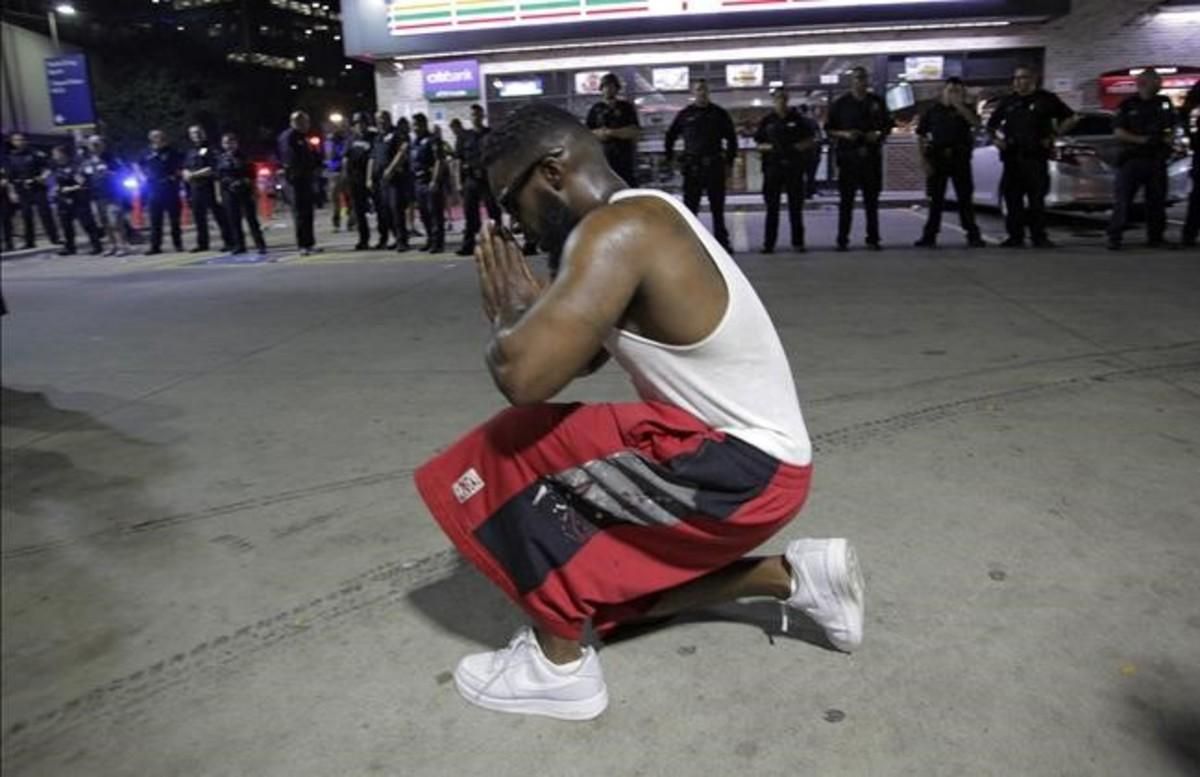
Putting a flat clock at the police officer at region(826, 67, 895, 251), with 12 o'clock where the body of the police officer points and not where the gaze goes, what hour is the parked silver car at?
The parked silver car is roughly at 8 o'clock from the police officer.

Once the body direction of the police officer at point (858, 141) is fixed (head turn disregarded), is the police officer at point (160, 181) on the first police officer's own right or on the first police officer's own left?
on the first police officer's own right

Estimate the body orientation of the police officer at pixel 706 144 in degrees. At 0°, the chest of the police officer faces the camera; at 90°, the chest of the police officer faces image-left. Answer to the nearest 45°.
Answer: approximately 0°

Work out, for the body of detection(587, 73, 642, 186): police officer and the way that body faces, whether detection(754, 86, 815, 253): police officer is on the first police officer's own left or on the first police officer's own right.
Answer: on the first police officer's own left

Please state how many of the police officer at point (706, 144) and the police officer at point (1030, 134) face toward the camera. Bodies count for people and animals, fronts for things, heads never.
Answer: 2

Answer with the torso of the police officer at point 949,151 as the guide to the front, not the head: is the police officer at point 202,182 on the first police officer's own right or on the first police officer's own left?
on the first police officer's own right

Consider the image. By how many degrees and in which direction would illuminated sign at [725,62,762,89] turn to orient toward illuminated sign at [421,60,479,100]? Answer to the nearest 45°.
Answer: approximately 90° to its right

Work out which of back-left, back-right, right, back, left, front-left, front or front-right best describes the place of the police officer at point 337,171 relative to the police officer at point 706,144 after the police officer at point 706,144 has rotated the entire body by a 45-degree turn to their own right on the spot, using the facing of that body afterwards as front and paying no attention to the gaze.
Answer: right

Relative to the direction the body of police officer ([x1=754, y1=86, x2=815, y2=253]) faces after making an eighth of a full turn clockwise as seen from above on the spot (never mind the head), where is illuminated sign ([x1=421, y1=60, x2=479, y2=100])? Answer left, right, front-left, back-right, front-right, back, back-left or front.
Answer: right
